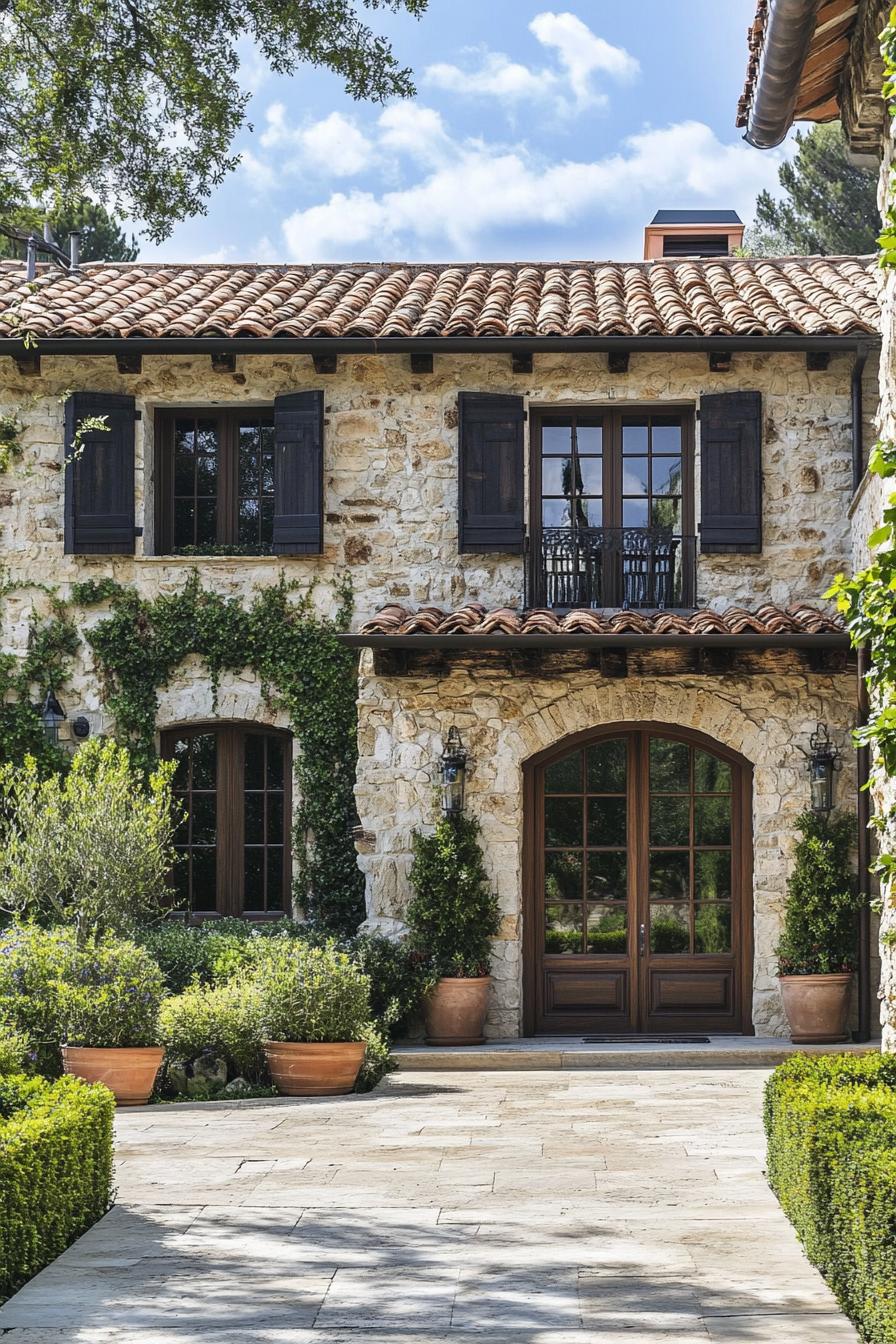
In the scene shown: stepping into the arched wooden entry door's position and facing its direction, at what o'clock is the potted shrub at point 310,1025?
The potted shrub is roughly at 1 o'clock from the arched wooden entry door.

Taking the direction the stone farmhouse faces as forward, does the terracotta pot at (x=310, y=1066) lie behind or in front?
in front

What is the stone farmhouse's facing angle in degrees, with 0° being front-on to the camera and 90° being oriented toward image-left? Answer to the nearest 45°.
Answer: approximately 0°

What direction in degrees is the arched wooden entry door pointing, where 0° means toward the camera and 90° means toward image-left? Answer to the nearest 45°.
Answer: approximately 0°

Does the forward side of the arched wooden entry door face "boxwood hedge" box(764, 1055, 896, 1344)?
yes

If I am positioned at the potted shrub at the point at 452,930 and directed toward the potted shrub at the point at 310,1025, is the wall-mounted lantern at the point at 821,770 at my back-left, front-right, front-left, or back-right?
back-left
